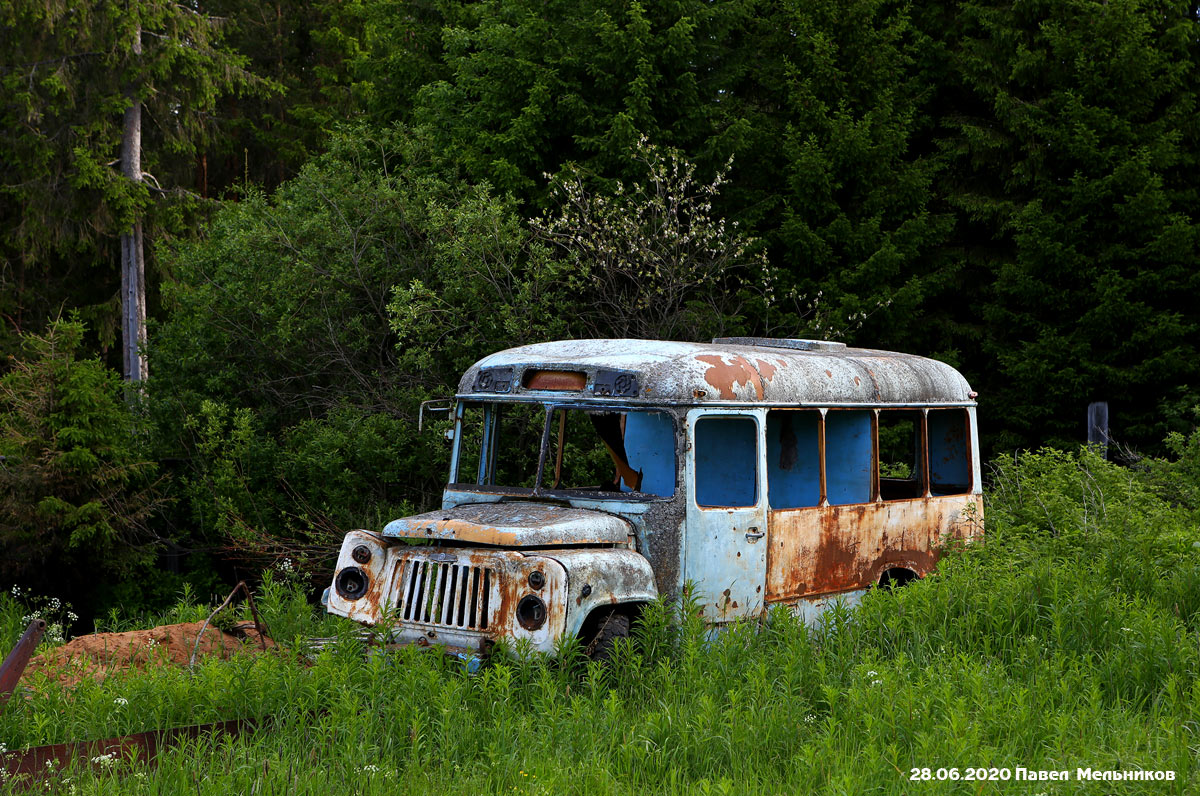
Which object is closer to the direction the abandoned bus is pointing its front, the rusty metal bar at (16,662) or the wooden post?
the rusty metal bar

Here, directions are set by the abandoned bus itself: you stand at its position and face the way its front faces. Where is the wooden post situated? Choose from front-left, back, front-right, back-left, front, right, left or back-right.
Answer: back

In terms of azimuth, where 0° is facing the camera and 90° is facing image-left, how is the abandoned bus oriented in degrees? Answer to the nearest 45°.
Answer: approximately 45°

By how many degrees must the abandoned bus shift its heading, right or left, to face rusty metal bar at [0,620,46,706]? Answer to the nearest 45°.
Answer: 0° — it already faces it

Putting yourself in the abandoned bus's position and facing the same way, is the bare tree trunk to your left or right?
on your right
